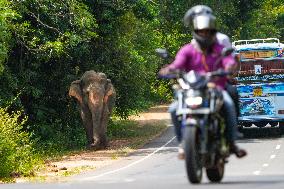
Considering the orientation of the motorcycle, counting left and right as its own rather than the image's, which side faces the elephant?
back

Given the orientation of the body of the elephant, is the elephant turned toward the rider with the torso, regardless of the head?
yes

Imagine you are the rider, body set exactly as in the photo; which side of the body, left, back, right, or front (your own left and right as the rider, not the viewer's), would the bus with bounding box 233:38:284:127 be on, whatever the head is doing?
back

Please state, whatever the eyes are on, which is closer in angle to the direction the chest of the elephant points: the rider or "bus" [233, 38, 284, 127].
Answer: the rider

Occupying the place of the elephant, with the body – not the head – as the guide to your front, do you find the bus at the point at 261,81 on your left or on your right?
on your left

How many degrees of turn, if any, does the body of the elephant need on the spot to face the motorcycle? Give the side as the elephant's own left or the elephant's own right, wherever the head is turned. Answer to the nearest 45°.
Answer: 0° — it already faces it

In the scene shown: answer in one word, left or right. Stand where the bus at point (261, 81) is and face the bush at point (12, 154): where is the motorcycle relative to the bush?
left
